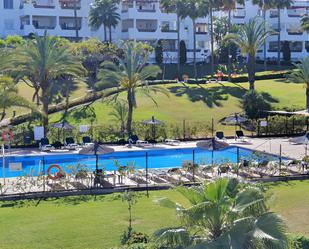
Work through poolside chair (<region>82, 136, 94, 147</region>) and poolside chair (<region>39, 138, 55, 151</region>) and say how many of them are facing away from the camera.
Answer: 0

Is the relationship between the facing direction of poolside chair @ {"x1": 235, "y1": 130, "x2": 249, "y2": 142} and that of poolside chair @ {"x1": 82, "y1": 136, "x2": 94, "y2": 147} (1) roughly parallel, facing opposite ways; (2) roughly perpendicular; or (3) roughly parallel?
roughly parallel

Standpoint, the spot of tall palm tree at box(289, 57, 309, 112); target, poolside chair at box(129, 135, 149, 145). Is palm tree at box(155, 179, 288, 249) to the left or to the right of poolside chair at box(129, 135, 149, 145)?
left

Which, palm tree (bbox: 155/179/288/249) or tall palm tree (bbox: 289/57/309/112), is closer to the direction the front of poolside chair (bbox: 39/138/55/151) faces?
the palm tree

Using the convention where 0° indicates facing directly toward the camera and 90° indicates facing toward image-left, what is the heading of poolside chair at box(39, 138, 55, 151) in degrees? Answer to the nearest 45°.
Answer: approximately 315°

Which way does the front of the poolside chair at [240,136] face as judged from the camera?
facing the viewer and to the right of the viewer

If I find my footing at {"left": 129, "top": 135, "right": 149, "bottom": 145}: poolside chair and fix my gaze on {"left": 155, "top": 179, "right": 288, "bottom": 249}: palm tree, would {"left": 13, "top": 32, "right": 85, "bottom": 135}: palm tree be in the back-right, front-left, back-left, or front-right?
back-right

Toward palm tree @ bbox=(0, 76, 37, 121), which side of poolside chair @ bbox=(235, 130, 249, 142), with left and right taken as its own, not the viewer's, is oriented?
back

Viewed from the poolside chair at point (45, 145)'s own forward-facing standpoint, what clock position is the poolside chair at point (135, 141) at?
the poolside chair at point (135, 141) is roughly at 10 o'clock from the poolside chair at point (45, 145).

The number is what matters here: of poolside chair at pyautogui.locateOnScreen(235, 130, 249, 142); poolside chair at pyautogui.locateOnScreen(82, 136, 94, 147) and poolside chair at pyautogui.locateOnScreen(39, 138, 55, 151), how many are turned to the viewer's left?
0

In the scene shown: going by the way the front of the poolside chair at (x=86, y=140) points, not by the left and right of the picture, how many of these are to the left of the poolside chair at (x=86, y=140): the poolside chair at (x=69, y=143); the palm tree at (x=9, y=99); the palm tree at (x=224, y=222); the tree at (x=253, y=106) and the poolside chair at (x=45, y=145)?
1

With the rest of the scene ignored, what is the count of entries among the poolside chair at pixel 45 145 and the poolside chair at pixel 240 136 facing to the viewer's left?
0

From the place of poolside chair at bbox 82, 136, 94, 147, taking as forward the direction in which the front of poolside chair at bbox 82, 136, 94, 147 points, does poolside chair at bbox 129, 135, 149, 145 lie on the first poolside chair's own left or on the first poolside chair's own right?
on the first poolside chair's own left

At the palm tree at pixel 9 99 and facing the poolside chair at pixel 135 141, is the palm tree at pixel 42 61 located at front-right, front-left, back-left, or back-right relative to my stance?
front-left

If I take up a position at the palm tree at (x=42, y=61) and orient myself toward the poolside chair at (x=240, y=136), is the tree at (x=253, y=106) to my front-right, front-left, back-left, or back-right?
front-left

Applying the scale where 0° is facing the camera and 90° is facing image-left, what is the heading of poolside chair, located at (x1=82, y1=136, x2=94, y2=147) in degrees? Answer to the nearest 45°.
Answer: approximately 315°

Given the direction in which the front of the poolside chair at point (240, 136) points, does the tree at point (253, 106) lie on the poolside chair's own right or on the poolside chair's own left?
on the poolside chair's own left

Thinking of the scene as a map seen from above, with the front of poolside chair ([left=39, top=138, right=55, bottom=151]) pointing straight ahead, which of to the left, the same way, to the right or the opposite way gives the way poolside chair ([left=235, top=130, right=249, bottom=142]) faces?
the same way

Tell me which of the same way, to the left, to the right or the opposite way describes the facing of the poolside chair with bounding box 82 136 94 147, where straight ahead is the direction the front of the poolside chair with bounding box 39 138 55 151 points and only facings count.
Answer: the same way

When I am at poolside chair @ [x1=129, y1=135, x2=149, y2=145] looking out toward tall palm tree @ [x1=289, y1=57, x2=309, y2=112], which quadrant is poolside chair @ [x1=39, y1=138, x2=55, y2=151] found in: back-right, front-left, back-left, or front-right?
back-left
